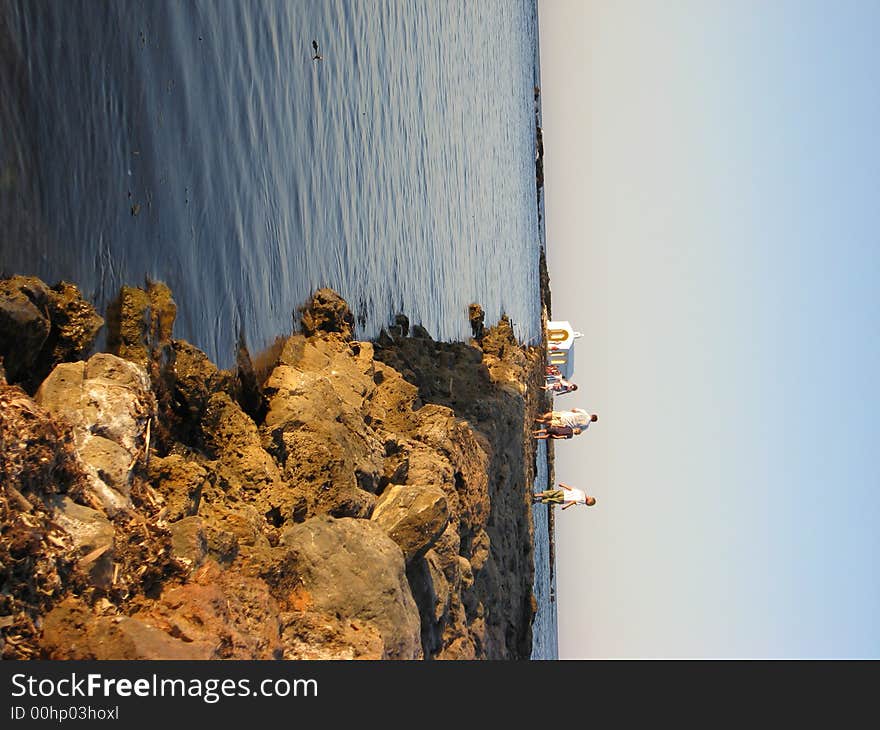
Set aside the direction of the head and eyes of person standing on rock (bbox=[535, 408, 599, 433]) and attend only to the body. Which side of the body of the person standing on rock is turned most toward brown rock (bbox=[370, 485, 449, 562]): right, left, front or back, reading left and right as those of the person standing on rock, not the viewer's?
back

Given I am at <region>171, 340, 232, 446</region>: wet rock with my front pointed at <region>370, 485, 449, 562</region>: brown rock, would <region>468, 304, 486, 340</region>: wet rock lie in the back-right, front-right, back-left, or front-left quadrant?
front-left

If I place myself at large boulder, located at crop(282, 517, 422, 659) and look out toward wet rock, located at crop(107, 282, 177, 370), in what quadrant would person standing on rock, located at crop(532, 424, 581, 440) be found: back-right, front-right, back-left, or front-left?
back-right

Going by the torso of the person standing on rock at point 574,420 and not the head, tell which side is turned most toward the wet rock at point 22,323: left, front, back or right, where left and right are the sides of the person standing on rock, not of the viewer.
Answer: back

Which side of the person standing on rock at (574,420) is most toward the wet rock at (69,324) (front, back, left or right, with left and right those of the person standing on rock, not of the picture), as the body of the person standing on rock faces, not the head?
back

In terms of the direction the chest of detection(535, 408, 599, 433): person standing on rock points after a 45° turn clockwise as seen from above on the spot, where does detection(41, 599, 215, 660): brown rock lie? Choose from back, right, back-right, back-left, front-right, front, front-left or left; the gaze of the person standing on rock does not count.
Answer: back-right

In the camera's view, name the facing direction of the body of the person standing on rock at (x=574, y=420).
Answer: away from the camera
